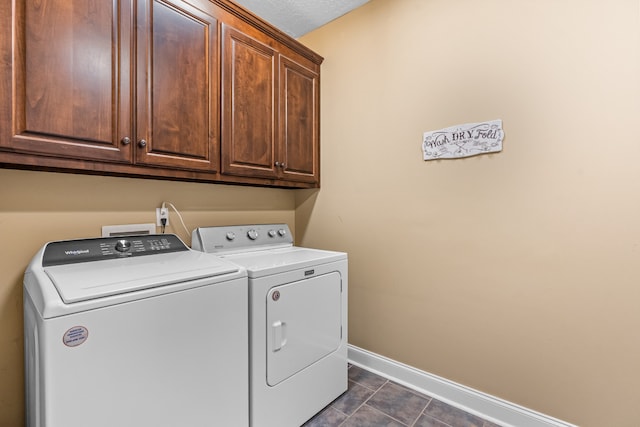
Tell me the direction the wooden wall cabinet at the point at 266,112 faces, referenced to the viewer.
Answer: facing the viewer and to the right of the viewer

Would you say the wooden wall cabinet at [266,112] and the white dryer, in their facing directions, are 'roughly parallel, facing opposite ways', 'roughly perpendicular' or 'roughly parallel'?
roughly parallel

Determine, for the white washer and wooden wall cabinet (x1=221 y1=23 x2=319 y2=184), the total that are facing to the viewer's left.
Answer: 0

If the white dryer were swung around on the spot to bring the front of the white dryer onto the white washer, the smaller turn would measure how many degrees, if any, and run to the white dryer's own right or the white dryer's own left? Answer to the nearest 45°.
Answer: approximately 90° to the white dryer's own right

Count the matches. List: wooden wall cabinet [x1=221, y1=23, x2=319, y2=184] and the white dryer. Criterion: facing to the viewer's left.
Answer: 0

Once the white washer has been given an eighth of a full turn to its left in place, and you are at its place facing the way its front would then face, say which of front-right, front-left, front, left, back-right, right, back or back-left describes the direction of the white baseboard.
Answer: front

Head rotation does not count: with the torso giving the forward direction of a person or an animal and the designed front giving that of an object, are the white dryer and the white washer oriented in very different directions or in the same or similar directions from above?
same or similar directions

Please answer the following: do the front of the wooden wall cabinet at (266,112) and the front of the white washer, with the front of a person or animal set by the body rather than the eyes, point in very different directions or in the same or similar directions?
same or similar directions

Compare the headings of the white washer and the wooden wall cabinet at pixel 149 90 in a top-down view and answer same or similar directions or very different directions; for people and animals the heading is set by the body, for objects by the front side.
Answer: same or similar directions
